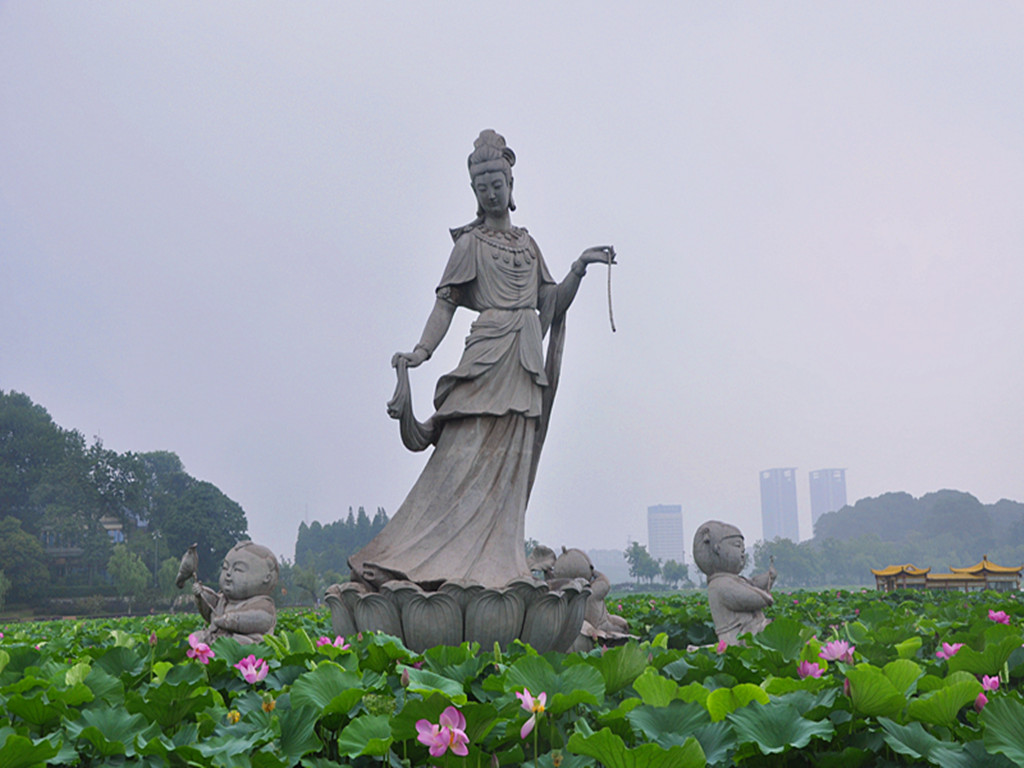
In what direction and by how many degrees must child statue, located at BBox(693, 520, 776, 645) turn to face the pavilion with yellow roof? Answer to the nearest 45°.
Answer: approximately 90° to its left

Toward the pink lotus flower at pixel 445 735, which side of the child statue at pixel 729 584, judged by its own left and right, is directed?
right
